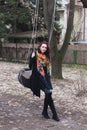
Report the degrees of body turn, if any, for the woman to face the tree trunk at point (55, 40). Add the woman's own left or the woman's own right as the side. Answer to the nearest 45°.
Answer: approximately 135° to the woman's own left

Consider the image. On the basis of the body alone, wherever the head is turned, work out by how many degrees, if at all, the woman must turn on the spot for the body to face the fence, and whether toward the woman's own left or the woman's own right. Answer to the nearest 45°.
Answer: approximately 135° to the woman's own left

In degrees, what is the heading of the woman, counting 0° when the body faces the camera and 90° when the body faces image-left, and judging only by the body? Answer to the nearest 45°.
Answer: approximately 315°
